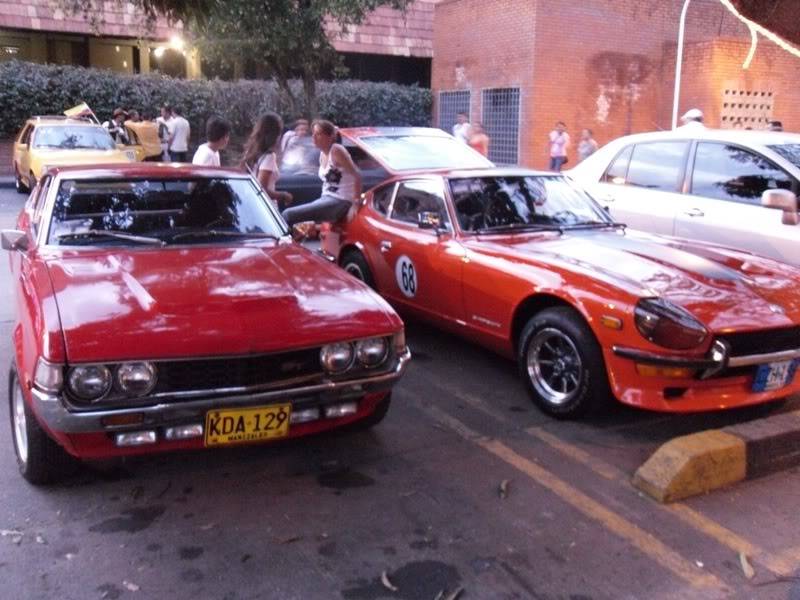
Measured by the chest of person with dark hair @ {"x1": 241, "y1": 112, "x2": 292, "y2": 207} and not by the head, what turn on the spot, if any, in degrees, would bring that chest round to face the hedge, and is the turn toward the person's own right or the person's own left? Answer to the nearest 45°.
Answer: approximately 90° to the person's own left

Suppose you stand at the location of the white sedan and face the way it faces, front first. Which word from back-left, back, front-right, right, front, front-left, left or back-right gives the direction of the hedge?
back

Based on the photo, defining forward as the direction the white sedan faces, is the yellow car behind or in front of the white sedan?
behind

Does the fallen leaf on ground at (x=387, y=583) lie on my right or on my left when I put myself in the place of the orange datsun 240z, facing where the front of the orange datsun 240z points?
on my right

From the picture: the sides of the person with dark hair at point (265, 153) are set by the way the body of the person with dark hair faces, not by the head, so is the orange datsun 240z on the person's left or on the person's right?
on the person's right

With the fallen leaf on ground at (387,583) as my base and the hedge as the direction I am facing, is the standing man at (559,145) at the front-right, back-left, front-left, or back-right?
front-right

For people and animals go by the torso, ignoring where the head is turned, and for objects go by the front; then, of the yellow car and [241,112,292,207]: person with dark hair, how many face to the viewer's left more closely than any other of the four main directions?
0

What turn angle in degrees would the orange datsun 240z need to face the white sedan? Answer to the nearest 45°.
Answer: approximately 90° to its left

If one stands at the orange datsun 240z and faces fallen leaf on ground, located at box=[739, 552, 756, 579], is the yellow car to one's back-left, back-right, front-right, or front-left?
back-right

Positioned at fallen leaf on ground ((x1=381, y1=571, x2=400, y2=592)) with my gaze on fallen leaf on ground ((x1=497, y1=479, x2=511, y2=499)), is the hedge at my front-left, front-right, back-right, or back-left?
front-left

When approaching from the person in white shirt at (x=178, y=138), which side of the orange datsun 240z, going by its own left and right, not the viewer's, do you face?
back

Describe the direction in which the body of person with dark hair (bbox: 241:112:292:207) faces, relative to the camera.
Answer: to the viewer's right

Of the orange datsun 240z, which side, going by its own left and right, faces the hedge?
back

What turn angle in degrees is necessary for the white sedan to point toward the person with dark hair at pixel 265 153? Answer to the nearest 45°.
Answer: approximately 135° to its right

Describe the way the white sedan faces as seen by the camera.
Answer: facing the viewer and to the right of the viewer

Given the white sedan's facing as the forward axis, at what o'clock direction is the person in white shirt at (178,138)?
The person in white shirt is roughly at 6 o'clock from the white sedan.

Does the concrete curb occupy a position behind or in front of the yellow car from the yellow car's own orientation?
in front

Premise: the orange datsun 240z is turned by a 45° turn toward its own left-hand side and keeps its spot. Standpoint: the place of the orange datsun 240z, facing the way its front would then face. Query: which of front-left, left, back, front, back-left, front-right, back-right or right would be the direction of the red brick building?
left
